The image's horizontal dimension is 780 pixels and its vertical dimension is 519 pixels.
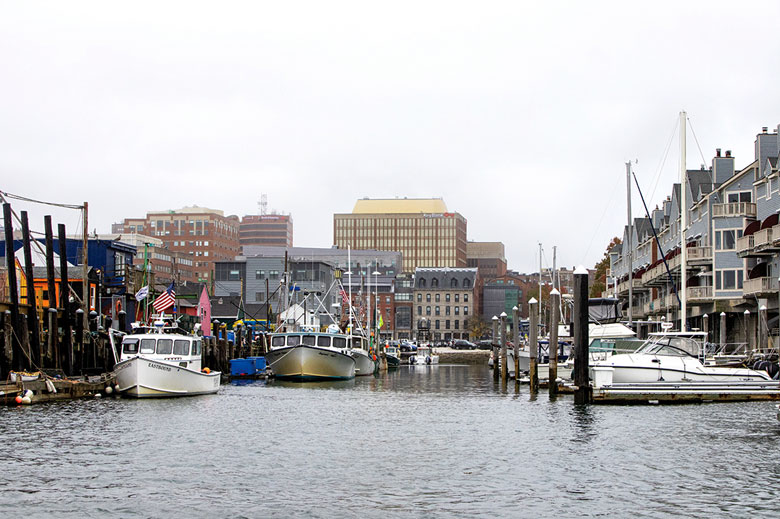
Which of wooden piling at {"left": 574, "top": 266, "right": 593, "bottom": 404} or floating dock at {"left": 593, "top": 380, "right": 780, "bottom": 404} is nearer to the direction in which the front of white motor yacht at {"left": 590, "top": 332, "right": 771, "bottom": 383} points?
the wooden piling

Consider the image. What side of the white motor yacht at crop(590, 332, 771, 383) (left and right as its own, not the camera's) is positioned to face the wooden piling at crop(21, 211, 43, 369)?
front

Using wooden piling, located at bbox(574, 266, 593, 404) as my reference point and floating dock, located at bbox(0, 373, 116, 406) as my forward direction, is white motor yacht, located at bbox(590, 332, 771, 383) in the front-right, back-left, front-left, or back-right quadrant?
back-right

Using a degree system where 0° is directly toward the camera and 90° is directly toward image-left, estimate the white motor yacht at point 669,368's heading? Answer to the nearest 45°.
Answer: approximately 90°

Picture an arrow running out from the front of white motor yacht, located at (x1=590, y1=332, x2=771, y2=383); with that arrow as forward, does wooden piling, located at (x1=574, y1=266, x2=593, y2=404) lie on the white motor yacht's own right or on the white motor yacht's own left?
on the white motor yacht's own left

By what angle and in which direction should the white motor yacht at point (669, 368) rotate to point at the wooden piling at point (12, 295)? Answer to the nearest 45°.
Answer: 0° — it already faces it
